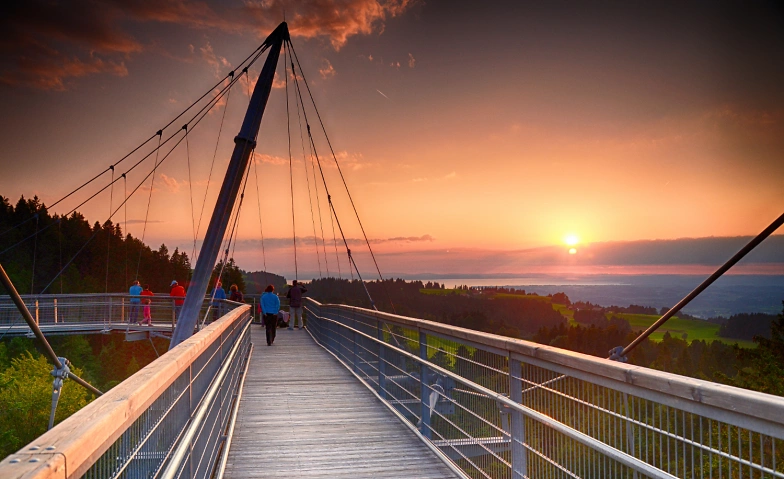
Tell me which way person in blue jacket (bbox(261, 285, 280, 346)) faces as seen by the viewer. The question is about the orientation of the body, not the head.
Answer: away from the camera

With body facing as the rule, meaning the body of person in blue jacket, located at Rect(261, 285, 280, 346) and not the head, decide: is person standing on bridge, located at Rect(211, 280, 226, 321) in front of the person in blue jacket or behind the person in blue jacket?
in front
